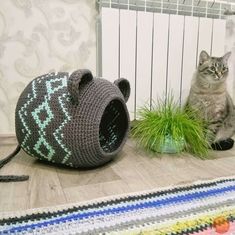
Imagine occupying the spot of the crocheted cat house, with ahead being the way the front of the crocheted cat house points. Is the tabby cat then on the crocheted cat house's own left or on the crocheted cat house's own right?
on the crocheted cat house's own left

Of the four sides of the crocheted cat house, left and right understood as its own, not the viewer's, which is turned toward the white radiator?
left

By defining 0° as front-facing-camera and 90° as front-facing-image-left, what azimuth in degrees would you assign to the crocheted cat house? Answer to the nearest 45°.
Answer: approximately 315°
